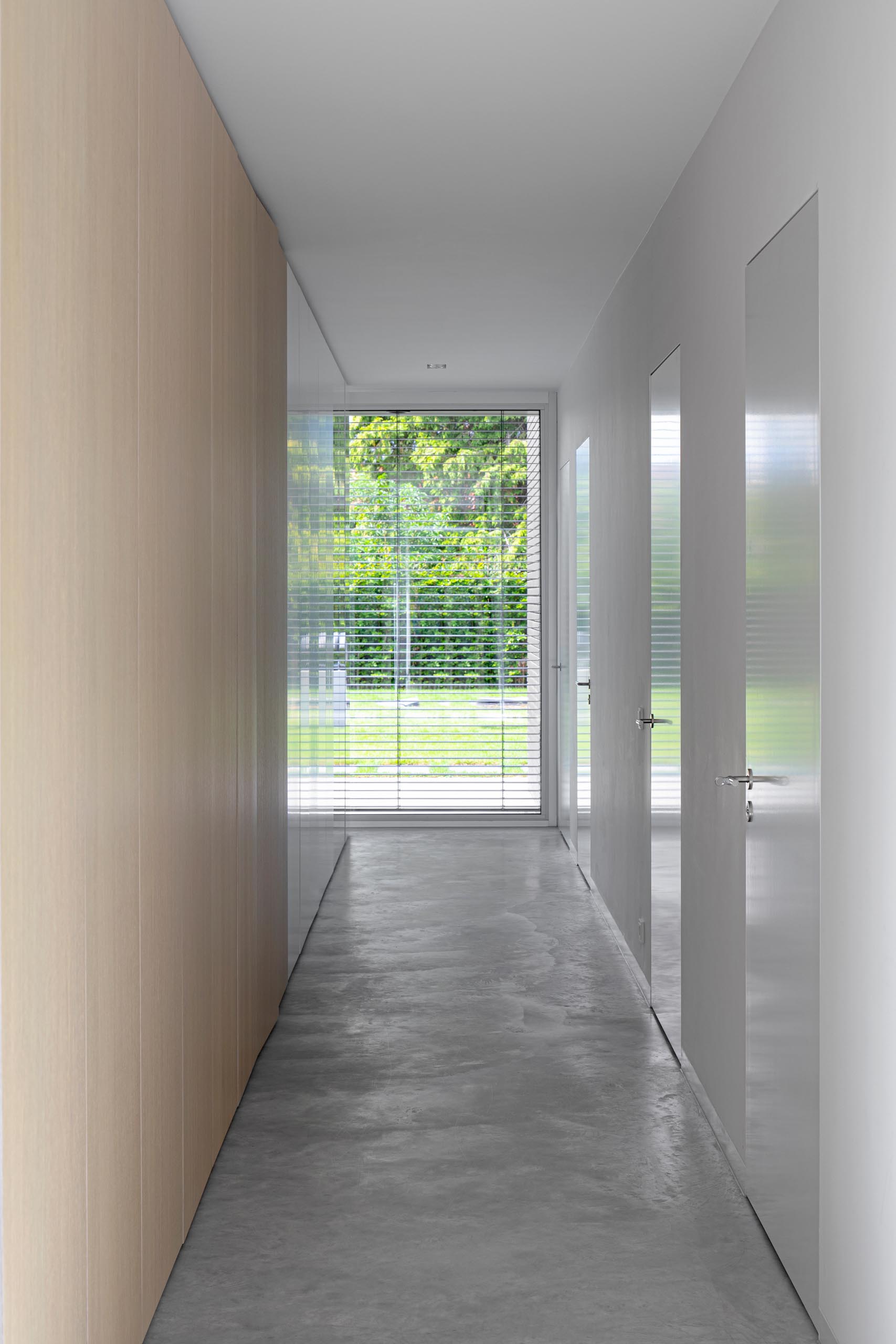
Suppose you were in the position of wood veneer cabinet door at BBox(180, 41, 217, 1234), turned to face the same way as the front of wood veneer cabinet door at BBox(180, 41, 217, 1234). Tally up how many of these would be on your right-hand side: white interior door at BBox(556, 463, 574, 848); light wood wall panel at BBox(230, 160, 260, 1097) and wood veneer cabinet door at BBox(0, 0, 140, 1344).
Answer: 1

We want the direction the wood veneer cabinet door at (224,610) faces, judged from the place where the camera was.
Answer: facing to the right of the viewer

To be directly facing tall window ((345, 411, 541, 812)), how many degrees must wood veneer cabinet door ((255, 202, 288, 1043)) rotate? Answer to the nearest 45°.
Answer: approximately 90° to its left

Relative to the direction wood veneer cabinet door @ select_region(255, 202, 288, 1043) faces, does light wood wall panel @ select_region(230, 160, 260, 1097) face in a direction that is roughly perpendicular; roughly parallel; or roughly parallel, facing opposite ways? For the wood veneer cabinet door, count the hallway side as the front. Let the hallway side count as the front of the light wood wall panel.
roughly parallel

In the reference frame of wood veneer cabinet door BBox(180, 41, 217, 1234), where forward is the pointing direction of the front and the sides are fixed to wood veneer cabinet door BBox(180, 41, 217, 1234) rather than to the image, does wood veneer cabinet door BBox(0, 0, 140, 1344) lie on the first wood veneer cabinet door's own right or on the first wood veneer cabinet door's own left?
on the first wood veneer cabinet door's own right

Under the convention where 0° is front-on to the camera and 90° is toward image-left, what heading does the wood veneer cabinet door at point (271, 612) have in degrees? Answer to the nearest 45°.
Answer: approximately 270°

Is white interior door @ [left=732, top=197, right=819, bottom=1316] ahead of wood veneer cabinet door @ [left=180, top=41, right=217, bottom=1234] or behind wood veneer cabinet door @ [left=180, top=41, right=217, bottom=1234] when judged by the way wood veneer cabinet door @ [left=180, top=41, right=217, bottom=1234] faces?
ahead

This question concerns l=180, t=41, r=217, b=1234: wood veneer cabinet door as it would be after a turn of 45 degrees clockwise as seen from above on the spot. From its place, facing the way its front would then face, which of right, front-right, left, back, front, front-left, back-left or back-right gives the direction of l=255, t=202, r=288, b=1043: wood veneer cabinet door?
back-left

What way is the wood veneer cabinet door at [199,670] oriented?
to the viewer's right

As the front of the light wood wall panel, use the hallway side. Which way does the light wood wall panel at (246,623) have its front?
to the viewer's right

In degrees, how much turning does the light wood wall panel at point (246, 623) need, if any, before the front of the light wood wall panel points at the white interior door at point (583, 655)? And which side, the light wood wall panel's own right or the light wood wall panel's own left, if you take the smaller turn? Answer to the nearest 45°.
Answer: approximately 45° to the light wood wall panel's own left

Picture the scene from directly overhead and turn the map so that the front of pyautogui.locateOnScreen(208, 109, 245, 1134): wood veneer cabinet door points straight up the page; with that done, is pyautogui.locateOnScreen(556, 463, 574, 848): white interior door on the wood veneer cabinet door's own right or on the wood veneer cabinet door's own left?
on the wood veneer cabinet door's own left

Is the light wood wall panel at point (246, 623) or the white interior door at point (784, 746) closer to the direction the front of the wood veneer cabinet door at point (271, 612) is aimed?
the white interior door
